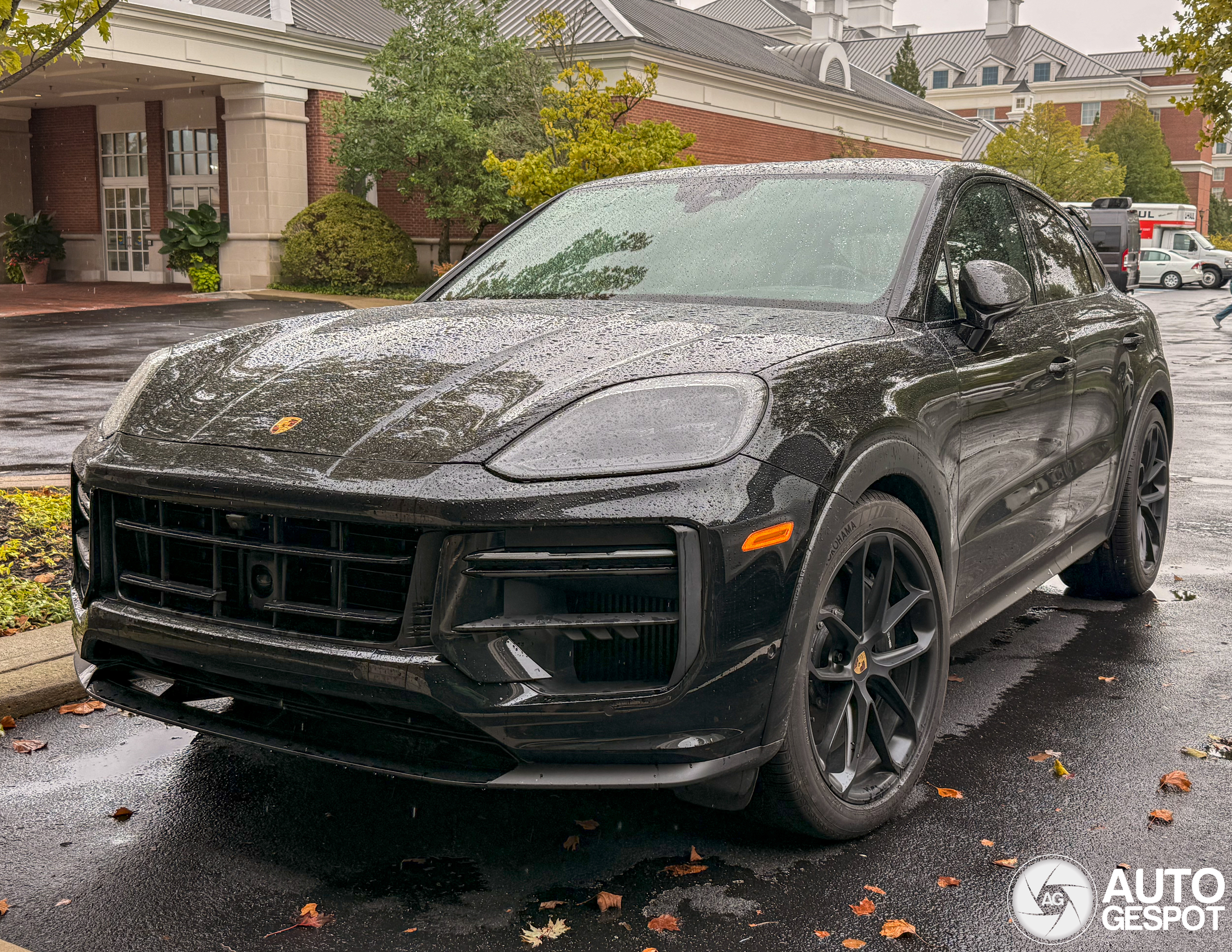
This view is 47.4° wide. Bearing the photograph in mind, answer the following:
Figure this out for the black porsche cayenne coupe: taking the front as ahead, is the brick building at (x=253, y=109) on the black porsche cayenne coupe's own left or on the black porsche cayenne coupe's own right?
on the black porsche cayenne coupe's own right

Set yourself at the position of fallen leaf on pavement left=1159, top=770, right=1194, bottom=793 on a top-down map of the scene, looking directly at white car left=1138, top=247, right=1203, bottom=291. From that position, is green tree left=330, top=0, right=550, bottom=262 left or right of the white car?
left

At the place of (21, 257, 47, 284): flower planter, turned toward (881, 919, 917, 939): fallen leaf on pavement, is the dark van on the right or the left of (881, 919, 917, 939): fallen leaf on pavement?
left

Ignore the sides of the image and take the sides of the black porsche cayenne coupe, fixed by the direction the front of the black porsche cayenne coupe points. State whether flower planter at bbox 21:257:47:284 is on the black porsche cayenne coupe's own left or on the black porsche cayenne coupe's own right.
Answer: on the black porsche cayenne coupe's own right

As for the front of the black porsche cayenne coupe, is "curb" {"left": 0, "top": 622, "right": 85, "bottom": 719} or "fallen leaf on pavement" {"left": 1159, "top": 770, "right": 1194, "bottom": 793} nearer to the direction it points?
the curb

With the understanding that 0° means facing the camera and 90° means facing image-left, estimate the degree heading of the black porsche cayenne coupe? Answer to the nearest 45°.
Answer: approximately 45°

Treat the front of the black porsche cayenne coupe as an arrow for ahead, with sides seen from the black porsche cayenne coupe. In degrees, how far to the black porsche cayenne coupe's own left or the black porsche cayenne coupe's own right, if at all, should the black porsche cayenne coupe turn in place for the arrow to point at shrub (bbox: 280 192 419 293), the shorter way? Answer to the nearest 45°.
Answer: approximately 135° to the black porsche cayenne coupe's own right

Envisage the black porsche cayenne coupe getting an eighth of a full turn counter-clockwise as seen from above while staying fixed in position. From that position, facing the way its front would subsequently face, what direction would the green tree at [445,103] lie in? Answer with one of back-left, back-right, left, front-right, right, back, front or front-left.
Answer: back

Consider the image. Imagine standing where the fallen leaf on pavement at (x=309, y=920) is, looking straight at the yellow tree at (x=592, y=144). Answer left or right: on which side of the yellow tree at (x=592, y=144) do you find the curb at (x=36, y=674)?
left

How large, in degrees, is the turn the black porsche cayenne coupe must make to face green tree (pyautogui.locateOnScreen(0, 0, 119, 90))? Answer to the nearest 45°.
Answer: approximately 90° to its right

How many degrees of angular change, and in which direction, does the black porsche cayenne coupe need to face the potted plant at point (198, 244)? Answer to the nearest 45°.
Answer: approximately 135° to its right

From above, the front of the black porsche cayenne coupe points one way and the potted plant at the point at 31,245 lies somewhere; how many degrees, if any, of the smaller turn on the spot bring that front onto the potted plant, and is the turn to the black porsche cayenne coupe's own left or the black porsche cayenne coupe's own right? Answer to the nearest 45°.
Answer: approximately 90° to the black porsche cayenne coupe's own right
